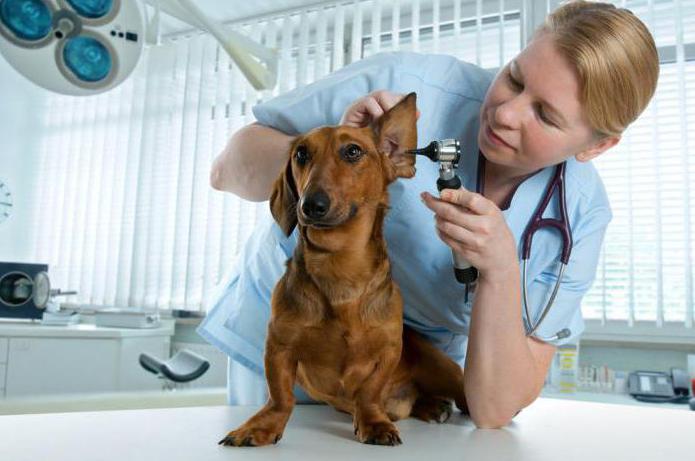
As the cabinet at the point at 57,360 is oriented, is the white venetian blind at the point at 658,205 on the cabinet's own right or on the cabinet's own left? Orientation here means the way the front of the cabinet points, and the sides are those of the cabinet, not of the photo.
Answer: on the cabinet's own left

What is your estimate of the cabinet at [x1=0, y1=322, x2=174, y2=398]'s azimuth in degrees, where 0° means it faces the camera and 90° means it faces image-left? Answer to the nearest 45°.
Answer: approximately 0°

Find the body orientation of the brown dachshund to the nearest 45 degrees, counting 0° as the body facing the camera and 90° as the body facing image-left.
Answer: approximately 45°

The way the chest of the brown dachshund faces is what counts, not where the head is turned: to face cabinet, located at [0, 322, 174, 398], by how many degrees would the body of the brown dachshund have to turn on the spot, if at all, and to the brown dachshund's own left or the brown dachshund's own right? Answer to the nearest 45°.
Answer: approximately 90° to the brown dachshund's own right

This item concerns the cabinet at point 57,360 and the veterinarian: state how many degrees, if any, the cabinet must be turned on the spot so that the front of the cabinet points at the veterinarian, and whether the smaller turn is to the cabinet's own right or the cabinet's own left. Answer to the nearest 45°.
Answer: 0° — it already faces them

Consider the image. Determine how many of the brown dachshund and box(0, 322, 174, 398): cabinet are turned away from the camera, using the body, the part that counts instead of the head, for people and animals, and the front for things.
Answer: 0

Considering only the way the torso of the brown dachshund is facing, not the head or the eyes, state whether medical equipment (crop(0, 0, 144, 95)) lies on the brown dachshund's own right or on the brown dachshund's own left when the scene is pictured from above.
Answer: on the brown dachshund's own right
